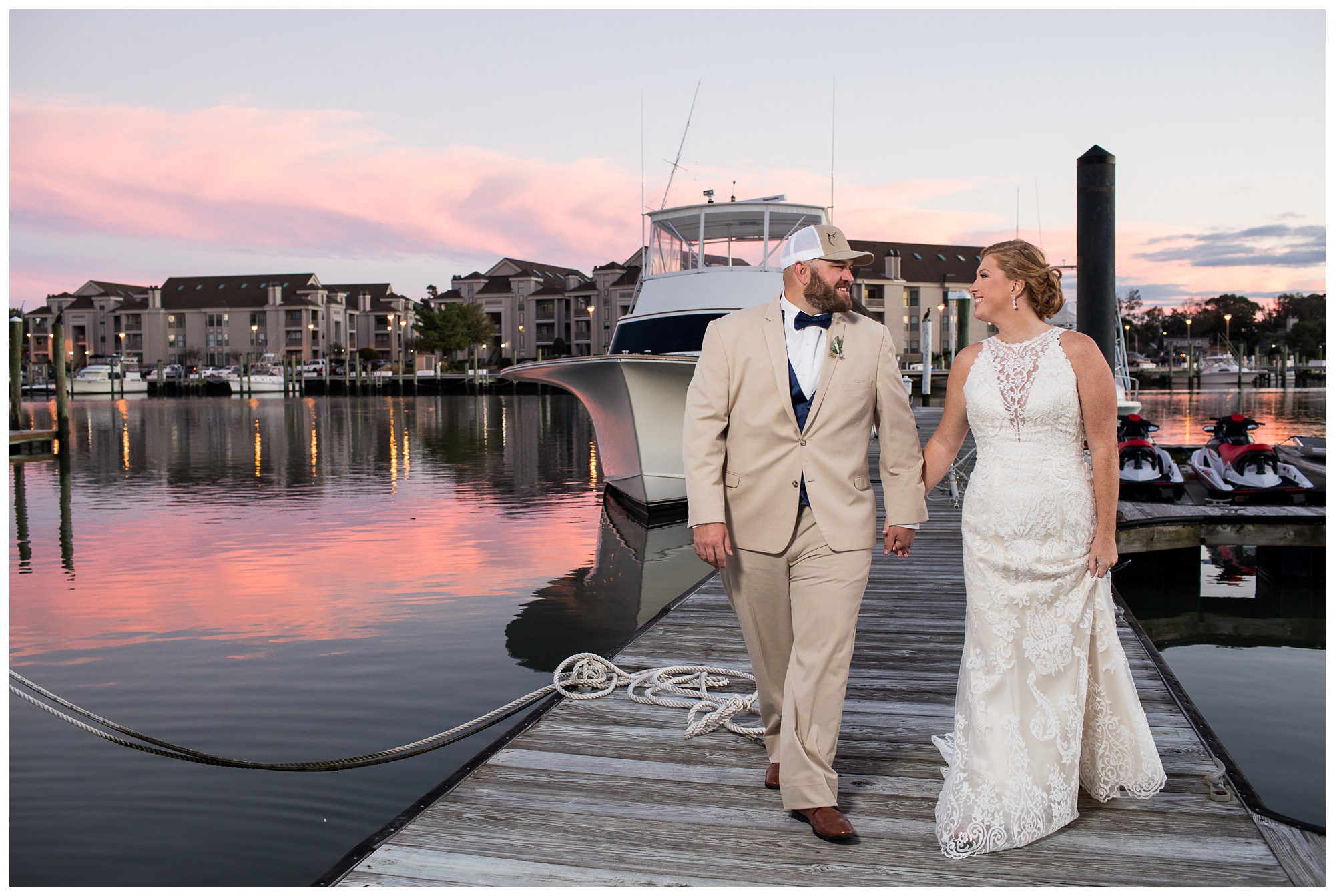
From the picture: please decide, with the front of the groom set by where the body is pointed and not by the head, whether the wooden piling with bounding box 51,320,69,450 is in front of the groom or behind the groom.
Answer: behind

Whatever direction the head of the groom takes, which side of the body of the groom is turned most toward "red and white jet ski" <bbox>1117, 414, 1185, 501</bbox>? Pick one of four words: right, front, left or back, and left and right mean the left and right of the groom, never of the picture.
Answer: back
